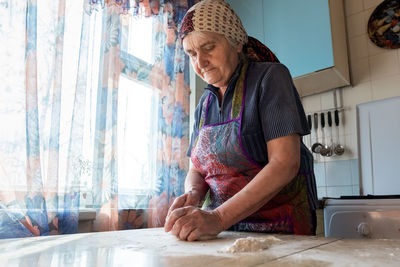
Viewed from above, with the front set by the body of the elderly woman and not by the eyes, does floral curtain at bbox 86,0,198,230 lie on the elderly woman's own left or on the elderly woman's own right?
on the elderly woman's own right

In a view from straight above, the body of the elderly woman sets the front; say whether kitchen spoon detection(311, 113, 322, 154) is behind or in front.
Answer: behind

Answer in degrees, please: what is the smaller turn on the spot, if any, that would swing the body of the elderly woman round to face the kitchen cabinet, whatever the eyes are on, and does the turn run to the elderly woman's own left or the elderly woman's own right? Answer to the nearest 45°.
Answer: approximately 135° to the elderly woman's own right

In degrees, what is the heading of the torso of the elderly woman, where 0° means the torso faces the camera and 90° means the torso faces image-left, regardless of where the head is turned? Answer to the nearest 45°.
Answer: approximately 45°

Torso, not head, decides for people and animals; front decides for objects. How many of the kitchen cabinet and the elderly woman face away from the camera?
0

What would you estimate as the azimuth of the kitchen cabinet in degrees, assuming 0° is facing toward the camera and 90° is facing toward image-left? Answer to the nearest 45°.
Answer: approximately 45°

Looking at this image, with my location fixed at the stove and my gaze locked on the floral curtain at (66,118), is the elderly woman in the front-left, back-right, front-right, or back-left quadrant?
front-left

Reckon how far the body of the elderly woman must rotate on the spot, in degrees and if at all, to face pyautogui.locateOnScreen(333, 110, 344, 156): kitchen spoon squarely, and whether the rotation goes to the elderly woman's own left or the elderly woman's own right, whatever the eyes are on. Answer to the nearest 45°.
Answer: approximately 180°
